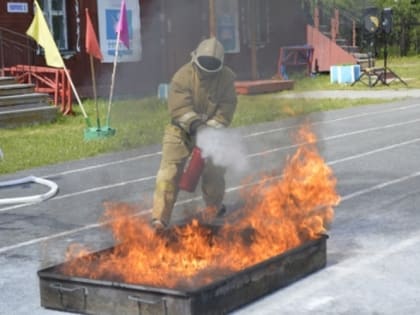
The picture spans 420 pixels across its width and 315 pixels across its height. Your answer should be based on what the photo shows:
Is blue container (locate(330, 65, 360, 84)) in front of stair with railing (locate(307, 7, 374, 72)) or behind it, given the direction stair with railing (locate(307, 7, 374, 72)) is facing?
in front

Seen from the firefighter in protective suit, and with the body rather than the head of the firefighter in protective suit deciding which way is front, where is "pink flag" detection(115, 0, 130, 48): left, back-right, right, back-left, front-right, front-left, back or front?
back

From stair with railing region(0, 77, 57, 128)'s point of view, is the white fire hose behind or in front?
in front

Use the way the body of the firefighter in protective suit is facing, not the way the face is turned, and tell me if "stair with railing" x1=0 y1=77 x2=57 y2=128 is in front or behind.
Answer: behind

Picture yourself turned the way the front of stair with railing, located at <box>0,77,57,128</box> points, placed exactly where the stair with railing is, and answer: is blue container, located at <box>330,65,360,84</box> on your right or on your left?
on your left

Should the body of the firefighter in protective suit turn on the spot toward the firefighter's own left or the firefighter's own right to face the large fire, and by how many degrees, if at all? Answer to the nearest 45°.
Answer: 0° — they already face it

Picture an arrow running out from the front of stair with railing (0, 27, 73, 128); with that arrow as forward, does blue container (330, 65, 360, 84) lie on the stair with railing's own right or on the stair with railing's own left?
on the stair with railing's own left

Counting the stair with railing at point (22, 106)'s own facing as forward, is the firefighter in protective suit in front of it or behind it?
in front

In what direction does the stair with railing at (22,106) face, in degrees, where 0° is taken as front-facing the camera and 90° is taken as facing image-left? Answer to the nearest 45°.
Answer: approximately 315°
